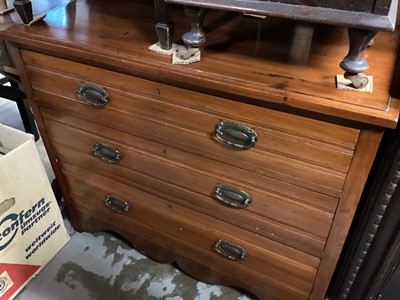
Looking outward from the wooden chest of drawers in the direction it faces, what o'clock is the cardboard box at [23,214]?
The cardboard box is roughly at 2 o'clock from the wooden chest of drawers.

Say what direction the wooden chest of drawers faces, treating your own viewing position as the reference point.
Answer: facing the viewer and to the left of the viewer
